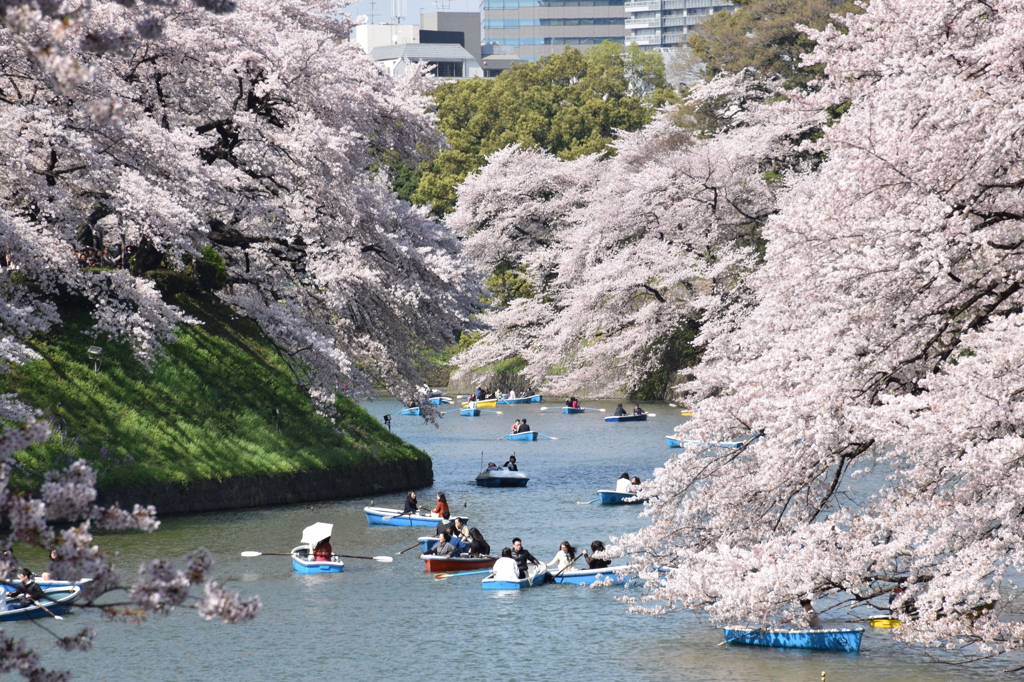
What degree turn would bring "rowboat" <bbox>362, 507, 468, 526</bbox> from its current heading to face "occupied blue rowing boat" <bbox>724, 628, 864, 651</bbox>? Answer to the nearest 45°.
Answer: approximately 135° to its left

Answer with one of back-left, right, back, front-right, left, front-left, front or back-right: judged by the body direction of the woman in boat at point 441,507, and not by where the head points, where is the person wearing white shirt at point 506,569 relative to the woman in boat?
left

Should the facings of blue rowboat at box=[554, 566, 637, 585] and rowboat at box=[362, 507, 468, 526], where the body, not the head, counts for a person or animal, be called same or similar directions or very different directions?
very different directions

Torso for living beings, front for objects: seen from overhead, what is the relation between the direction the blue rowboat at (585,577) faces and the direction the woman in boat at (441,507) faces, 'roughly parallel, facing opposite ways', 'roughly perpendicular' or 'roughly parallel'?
roughly parallel, facing opposite ways

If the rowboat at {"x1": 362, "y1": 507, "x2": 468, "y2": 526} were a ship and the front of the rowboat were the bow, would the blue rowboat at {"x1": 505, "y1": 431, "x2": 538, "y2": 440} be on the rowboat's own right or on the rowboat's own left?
on the rowboat's own right

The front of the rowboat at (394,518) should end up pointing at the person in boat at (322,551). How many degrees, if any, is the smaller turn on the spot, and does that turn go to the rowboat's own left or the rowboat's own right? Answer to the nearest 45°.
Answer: approximately 90° to the rowboat's own left

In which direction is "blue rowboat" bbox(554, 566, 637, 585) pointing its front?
to the viewer's right

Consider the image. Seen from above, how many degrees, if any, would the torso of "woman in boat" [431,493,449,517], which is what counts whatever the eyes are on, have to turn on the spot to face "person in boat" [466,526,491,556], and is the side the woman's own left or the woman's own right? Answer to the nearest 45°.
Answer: approximately 90° to the woman's own left

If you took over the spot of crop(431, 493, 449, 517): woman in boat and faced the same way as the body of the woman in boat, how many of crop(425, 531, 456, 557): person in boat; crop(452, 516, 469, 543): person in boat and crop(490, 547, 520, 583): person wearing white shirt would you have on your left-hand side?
3

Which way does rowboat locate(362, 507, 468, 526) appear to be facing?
to the viewer's left

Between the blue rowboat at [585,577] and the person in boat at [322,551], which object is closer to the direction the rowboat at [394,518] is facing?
the person in boat

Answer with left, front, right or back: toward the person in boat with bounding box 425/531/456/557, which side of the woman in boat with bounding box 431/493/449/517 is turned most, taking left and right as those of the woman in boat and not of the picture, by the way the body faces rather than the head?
left

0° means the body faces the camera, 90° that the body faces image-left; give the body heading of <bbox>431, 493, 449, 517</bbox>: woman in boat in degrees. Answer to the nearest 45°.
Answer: approximately 90°
